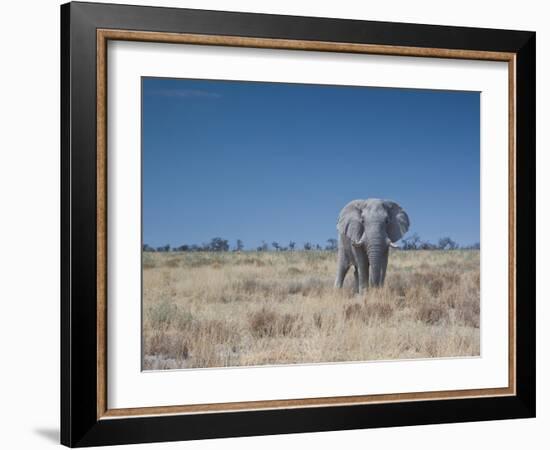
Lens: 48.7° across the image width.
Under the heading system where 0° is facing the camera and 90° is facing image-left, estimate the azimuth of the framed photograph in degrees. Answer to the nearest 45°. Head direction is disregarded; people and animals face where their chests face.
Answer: approximately 315°

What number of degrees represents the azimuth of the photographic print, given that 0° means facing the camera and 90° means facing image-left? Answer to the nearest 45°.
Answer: approximately 315°
